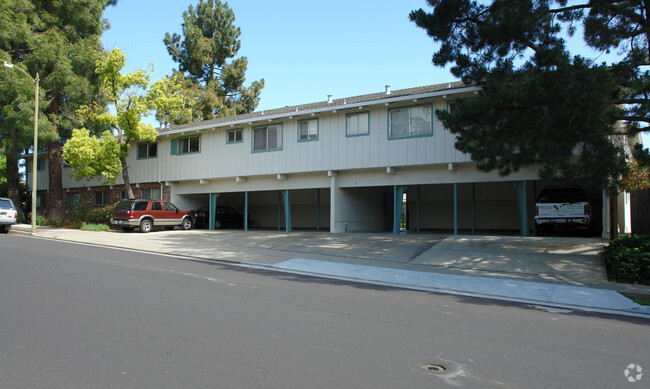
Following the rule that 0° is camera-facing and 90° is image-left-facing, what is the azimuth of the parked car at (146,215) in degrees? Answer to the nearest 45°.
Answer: approximately 225°

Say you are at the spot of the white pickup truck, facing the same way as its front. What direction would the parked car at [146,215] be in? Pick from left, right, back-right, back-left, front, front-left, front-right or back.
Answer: left

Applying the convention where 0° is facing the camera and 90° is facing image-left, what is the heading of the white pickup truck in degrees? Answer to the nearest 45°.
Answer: approximately 180°

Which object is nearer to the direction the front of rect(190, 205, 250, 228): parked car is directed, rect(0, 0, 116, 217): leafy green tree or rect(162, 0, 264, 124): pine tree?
the pine tree

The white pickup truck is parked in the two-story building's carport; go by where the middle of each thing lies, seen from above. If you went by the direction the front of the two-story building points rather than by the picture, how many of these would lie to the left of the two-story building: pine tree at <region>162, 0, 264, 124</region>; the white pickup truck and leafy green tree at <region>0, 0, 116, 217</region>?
1

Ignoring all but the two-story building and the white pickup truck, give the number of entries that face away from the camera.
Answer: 1

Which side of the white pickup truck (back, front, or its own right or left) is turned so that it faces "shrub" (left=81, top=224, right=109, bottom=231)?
left

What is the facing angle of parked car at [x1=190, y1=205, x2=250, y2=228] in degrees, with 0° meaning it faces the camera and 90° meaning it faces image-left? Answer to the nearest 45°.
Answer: approximately 225°
